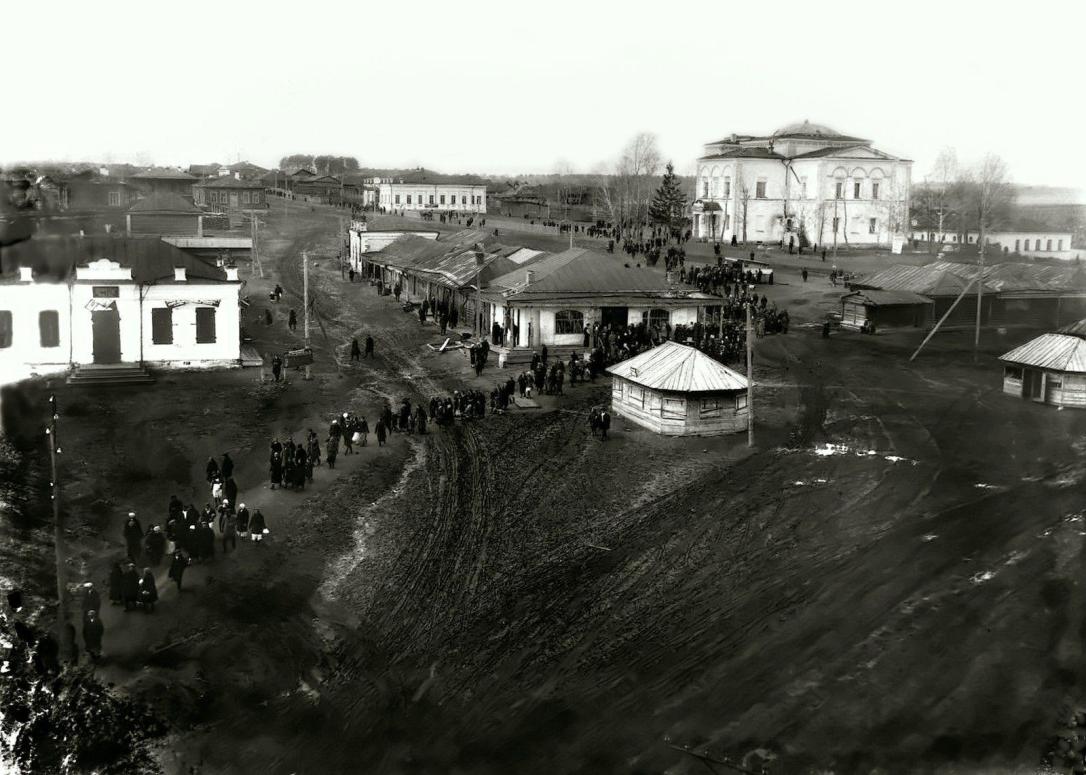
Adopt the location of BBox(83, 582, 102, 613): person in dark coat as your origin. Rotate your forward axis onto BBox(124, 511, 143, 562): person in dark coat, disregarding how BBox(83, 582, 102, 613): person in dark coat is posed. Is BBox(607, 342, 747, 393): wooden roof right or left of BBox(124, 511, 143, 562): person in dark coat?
right
